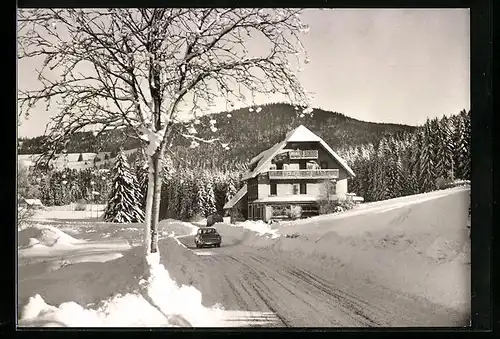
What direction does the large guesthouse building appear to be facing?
toward the camera

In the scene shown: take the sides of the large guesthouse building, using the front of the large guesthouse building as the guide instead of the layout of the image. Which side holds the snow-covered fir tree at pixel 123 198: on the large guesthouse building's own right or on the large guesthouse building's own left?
on the large guesthouse building's own right

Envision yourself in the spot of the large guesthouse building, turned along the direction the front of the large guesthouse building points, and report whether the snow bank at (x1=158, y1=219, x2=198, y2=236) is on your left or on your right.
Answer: on your right

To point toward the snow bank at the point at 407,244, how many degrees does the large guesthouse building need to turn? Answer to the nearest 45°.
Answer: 0° — it already faces it
